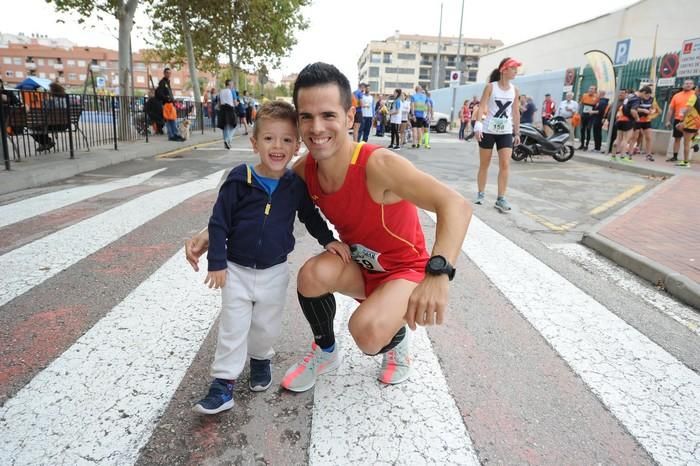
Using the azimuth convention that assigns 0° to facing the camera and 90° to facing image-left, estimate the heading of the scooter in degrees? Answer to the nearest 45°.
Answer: approximately 270°

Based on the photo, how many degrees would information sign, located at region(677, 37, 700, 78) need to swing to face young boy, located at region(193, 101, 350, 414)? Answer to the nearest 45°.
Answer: approximately 45° to its left

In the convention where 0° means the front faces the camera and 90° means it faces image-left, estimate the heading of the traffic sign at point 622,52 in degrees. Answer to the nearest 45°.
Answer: approximately 45°

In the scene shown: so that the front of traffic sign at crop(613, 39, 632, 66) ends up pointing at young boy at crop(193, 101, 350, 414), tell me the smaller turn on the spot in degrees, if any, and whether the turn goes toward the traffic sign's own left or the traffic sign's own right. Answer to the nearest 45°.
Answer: approximately 45° to the traffic sign's own left

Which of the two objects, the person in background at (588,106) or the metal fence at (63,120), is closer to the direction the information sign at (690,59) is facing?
the metal fence

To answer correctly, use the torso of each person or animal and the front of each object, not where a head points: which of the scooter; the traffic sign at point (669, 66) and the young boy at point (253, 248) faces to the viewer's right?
the scooter

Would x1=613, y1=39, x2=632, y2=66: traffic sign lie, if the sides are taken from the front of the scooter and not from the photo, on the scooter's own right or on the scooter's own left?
on the scooter's own left
